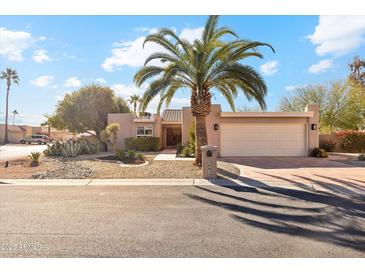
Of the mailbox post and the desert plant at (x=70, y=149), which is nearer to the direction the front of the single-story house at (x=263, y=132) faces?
the mailbox post

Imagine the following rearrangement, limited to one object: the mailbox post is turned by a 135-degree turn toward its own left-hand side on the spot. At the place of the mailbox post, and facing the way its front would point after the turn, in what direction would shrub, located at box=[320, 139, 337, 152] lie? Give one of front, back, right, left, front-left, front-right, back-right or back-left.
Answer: front

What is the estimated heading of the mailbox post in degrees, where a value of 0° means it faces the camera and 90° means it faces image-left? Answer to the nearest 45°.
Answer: approximately 0°

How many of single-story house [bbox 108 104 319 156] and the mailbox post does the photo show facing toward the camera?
2

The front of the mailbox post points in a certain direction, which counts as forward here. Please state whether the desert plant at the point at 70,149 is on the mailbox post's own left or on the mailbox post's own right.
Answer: on the mailbox post's own right

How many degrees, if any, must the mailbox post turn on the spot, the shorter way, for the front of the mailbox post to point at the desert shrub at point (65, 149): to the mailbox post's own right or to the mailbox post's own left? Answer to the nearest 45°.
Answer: approximately 135° to the mailbox post's own right

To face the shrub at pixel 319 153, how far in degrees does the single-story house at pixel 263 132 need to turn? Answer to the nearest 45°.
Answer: approximately 90° to its left

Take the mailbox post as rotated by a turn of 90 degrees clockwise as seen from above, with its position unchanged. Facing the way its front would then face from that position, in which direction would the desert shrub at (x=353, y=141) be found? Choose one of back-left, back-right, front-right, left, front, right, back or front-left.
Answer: back-right
